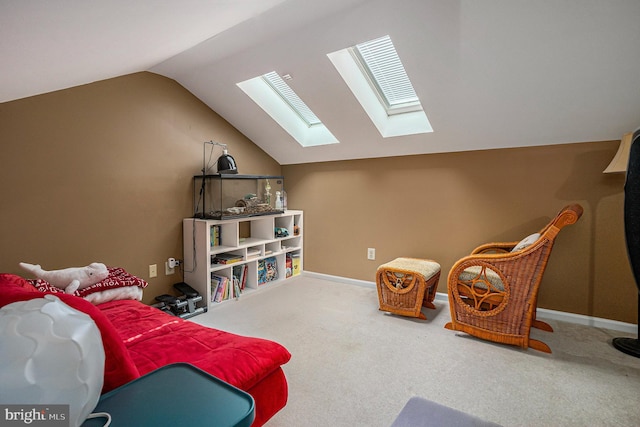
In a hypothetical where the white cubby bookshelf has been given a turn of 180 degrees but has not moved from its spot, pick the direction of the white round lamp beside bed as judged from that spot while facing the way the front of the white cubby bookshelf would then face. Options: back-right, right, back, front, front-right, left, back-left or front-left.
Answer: back-left

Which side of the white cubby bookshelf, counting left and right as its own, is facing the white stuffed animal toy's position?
right

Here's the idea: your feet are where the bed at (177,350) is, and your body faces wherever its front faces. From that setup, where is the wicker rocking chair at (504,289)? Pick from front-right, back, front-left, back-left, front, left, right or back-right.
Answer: front-left

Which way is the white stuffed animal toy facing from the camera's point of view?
to the viewer's right

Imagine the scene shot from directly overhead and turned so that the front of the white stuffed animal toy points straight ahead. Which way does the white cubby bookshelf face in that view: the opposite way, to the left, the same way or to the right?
to the right

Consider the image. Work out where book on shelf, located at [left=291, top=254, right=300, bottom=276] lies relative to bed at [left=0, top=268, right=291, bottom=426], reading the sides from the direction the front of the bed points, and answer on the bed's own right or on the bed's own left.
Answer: on the bed's own left

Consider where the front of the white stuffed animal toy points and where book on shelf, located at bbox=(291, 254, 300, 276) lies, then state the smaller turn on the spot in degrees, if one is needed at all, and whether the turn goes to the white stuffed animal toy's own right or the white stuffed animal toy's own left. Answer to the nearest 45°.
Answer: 0° — it already faces it

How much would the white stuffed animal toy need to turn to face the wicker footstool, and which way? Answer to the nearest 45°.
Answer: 0° — it already faces it

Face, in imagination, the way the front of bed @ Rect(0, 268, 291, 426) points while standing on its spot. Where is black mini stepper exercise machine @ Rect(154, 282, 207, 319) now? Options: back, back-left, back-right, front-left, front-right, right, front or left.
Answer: back-left

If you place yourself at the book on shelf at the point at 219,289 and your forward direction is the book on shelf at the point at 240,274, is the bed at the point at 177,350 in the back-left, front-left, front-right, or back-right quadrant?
back-right

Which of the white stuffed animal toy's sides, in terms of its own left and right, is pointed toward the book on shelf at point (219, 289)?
front

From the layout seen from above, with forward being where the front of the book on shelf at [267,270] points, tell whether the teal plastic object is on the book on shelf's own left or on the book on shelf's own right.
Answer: on the book on shelf's own right

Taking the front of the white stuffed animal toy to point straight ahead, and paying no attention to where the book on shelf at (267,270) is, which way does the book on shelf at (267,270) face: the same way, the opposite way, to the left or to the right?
to the right
